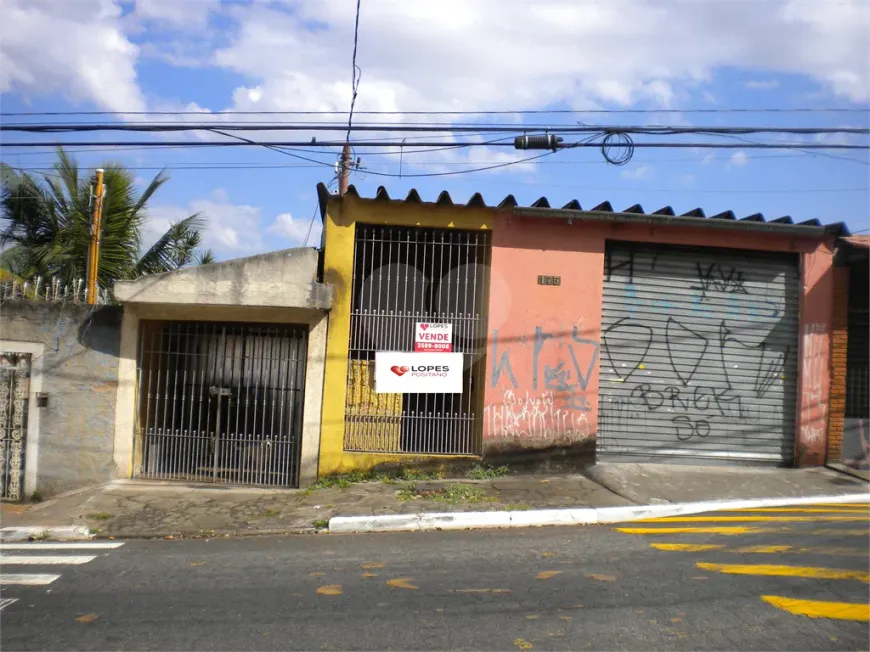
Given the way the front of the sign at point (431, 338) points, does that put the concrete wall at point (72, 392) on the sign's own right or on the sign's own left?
on the sign's own right

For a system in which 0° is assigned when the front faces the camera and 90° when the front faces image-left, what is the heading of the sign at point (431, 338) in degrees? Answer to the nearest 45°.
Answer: approximately 0°

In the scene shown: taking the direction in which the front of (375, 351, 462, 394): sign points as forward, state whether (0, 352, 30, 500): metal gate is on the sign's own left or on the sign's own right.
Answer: on the sign's own right

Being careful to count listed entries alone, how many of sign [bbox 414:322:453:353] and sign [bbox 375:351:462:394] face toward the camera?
2

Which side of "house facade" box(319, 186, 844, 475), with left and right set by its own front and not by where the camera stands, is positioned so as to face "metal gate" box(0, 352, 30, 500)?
right

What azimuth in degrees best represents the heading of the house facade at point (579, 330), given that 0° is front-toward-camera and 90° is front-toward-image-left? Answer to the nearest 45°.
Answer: approximately 0°
